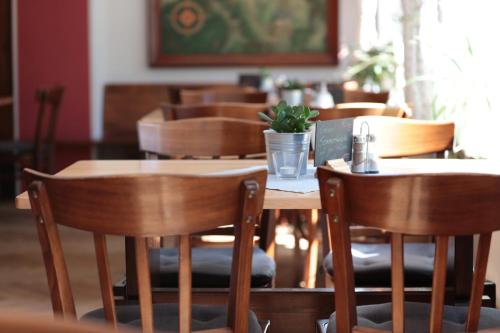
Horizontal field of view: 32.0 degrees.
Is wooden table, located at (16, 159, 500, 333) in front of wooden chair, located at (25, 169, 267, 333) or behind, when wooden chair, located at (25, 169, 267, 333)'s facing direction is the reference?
in front

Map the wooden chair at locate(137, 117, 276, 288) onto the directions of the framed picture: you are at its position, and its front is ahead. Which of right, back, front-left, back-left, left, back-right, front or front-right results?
front

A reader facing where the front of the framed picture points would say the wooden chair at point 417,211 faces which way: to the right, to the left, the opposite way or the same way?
the opposite way

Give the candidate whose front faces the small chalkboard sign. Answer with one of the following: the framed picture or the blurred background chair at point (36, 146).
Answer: the framed picture

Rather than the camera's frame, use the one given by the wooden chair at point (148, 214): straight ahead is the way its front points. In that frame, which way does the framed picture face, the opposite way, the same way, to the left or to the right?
the opposite way

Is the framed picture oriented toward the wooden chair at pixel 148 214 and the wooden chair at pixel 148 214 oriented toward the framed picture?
yes

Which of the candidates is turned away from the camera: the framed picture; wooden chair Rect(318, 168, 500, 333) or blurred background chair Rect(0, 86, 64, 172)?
the wooden chair

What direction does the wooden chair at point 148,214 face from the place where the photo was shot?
facing away from the viewer

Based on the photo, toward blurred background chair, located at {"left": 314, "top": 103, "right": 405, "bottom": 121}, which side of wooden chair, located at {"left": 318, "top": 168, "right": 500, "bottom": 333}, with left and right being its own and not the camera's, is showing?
front

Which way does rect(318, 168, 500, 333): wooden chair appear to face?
away from the camera

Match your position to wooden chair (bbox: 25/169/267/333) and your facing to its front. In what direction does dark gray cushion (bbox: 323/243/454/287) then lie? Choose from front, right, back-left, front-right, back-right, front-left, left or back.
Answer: front-right

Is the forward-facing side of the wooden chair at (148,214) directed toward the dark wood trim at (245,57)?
yes

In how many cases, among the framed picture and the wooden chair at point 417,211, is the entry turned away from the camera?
1

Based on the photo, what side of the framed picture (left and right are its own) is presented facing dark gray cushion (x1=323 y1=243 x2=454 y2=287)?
front

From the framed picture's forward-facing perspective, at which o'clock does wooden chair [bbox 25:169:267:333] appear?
The wooden chair is roughly at 12 o'clock from the framed picture.

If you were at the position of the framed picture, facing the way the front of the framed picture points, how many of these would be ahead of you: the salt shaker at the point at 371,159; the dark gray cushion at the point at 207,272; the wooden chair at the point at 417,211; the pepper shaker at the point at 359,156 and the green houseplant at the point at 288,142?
5

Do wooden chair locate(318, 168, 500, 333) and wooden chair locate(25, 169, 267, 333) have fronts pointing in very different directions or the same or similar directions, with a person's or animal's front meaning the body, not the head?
same or similar directions

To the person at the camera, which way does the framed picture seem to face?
facing the viewer
